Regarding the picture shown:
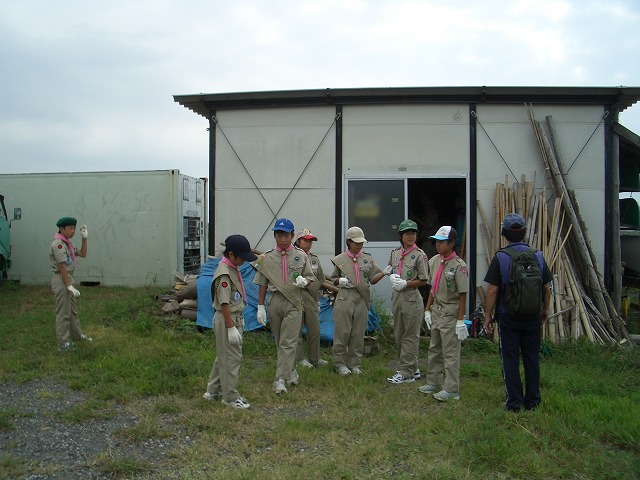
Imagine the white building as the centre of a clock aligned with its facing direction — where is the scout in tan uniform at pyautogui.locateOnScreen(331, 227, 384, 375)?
The scout in tan uniform is roughly at 12 o'clock from the white building.

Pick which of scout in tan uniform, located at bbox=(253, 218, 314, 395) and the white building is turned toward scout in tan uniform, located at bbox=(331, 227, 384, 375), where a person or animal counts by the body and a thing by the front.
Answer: the white building

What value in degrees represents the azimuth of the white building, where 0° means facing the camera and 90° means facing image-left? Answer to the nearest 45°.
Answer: approximately 0°

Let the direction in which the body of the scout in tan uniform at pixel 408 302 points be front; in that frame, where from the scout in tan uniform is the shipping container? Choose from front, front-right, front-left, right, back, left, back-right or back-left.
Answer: right

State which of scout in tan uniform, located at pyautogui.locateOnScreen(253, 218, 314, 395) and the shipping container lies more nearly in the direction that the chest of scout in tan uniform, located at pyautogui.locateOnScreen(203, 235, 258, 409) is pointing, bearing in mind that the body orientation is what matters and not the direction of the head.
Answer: the scout in tan uniform

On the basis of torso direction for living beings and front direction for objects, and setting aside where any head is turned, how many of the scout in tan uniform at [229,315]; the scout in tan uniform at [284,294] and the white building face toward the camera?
2

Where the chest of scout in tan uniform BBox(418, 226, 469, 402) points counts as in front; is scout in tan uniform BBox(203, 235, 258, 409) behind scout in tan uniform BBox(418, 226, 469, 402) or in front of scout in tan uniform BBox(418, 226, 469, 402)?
in front

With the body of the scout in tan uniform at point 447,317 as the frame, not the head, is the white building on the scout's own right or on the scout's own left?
on the scout's own right

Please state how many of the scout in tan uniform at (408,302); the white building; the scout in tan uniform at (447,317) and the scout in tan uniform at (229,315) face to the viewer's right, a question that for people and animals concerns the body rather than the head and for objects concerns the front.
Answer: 1

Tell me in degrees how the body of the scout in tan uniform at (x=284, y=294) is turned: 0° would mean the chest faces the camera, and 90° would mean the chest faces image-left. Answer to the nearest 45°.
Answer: approximately 0°

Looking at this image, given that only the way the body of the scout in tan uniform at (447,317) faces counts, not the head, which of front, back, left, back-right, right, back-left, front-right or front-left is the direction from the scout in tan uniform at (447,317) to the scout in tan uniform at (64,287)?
front-right

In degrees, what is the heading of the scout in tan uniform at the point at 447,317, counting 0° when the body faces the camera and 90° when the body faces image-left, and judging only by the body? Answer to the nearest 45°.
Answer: approximately 45°

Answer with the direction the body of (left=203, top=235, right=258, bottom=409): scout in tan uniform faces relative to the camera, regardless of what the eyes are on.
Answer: to the viewer's right

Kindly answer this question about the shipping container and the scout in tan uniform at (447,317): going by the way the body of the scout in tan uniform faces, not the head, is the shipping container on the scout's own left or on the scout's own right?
on the scout's own right
